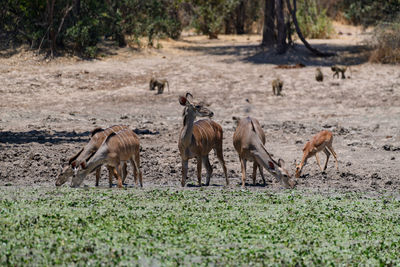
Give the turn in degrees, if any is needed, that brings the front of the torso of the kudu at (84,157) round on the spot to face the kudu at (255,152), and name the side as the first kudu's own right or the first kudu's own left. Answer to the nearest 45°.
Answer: approximately 135° to the first kudu's own left

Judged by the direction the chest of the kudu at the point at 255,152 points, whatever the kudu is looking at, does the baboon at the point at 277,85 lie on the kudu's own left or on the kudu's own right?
on the kudu's own left

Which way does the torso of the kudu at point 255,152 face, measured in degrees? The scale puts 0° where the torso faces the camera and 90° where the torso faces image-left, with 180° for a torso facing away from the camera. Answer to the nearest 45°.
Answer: approximately 315°

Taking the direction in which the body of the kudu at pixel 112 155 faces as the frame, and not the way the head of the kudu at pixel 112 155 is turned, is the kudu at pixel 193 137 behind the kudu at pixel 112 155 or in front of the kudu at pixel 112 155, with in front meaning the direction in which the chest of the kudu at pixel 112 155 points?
behind

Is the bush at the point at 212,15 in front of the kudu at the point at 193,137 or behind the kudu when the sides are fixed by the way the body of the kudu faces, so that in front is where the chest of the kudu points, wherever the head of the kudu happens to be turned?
behind

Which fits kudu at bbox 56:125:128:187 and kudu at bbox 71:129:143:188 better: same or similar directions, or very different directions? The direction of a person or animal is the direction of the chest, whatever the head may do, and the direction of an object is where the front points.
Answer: same or similar directions

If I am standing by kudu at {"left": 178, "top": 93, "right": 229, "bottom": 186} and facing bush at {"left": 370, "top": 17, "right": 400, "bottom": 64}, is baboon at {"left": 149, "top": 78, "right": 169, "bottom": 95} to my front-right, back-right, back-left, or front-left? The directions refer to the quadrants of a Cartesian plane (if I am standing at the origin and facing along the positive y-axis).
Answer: front-left

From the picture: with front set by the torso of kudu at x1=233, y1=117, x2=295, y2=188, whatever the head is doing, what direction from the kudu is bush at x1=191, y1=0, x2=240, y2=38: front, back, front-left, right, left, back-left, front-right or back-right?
back-left

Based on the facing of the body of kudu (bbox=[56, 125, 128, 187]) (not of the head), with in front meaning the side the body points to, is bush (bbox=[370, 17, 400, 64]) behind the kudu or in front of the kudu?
behind

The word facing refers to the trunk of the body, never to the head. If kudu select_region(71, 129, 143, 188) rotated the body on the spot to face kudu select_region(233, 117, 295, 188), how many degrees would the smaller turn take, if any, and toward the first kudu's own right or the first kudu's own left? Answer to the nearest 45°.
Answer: approximately 135° to the first kudu's own left

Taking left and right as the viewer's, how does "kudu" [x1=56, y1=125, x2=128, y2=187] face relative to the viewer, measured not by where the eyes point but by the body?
facing the viewer and to the left of the viewer

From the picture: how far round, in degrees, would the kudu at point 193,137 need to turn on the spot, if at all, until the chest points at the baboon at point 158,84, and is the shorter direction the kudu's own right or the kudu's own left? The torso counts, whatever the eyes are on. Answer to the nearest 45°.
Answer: approximately 135° to the kudu's own right

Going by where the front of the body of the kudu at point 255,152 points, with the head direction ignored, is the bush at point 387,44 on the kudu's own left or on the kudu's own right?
on the kudu's own left

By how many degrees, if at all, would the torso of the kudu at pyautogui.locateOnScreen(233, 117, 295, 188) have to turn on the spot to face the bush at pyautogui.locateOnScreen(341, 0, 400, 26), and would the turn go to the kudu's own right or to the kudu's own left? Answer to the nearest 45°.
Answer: approximately 135° to the kudu's own left

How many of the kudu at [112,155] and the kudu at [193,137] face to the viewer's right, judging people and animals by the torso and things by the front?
0
